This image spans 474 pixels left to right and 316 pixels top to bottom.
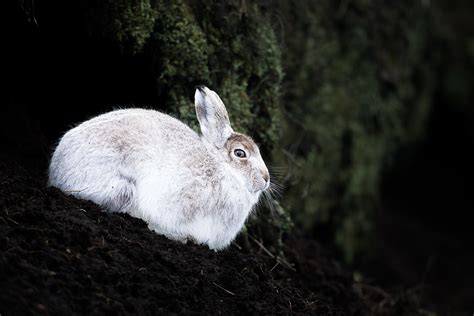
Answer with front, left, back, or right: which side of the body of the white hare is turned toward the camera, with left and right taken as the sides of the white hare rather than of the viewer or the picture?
right
